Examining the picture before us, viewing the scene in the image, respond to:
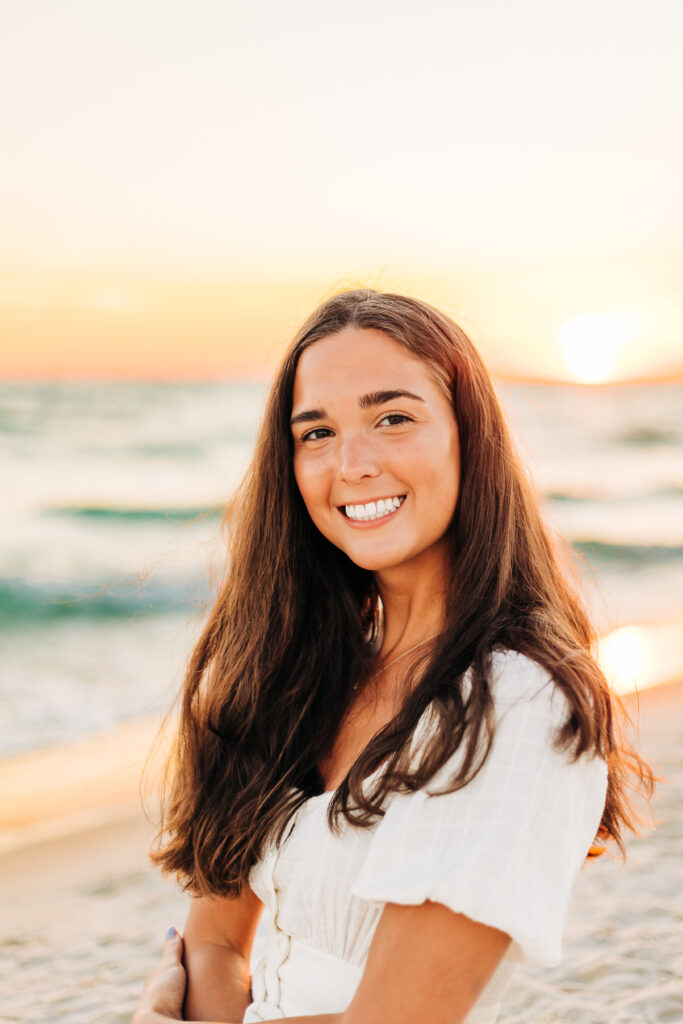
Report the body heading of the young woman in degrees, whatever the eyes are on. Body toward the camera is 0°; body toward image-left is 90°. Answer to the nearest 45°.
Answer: approximately 45°
